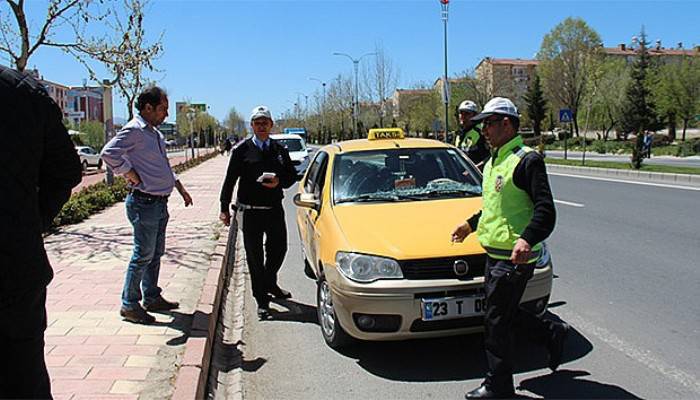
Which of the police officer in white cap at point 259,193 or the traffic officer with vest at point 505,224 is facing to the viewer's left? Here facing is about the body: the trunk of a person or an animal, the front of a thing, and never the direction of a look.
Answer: the traffic officer with vest

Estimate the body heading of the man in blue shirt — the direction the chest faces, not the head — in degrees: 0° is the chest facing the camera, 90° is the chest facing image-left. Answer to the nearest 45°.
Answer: approximately 270°

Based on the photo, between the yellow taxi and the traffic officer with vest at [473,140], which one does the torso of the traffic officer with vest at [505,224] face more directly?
the yellow taxi

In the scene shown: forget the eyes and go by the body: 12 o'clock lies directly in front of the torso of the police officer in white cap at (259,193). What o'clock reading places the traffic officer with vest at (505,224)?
The traffic officer with vest is roughly at 11 o'clock from the police officer in white cap.

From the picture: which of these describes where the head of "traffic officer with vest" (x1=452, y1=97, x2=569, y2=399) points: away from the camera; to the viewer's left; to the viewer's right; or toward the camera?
to the viewer's left

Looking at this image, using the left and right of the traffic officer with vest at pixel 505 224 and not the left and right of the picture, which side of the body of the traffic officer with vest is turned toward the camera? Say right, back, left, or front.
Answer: left

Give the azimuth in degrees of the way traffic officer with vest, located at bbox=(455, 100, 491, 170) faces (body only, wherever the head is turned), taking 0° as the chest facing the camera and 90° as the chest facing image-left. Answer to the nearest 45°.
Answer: approximately 45°
